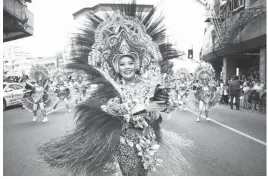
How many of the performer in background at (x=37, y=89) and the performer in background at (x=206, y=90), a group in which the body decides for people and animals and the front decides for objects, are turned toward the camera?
2

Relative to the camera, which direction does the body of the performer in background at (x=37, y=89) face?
toward the camera

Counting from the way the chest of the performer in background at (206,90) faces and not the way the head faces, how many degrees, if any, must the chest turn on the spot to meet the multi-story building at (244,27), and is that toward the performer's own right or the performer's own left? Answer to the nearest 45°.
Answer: approximately 180°

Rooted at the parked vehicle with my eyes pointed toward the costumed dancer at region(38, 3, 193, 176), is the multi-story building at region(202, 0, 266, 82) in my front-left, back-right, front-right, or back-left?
front-left

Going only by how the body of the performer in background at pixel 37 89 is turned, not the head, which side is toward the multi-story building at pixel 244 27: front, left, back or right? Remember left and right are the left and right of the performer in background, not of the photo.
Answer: left

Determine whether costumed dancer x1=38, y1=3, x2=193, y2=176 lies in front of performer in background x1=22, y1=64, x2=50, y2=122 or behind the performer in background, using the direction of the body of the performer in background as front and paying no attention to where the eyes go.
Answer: in front

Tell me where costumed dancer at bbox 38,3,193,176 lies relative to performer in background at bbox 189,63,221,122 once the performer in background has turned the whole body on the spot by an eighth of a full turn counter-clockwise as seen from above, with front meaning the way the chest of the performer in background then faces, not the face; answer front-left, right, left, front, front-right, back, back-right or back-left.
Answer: front-right

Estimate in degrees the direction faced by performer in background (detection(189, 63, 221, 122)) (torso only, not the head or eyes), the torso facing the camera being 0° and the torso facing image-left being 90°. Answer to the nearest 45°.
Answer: approximately 0°

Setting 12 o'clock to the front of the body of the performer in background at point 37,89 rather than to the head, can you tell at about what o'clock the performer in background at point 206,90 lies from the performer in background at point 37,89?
the performer in background at point 206,90 is roughly at 10 o'clock from the performer in background at point 37,89.

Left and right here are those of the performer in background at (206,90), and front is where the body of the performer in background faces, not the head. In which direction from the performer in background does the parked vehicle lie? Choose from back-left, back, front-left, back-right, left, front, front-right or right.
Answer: right

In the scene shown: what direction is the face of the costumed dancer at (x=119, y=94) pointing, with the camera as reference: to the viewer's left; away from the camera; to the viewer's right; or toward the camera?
toward the camera
